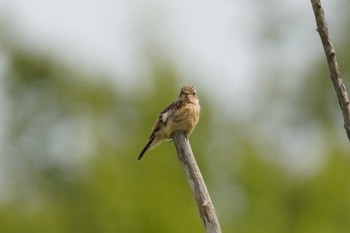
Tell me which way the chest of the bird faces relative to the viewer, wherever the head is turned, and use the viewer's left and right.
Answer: facing the viewer and to the right of the viewer

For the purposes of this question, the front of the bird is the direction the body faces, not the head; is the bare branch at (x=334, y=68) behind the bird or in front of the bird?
in front
